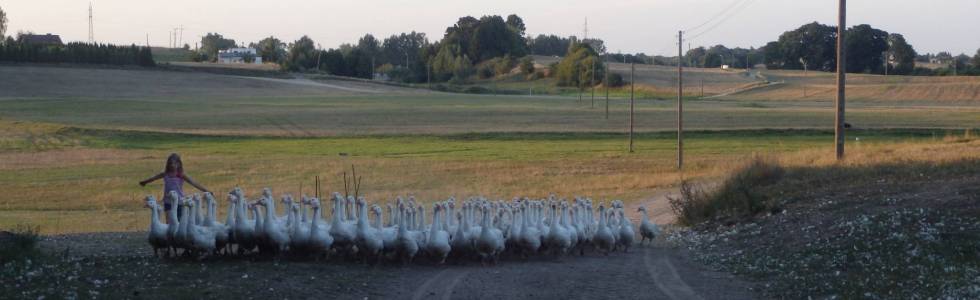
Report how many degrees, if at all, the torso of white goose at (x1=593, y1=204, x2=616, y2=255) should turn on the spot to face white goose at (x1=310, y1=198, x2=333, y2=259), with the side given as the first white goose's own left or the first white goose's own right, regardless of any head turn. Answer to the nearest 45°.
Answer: approximately 45° to the first white goose's own right

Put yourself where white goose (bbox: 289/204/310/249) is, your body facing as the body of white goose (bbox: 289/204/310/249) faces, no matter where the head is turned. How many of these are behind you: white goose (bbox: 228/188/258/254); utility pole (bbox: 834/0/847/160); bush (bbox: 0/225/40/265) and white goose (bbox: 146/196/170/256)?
1

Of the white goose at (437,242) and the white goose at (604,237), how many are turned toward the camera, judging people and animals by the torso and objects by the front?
2

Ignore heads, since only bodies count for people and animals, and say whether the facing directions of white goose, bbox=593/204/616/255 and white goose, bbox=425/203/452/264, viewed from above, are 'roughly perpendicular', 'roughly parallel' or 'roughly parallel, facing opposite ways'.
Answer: roughly parallel

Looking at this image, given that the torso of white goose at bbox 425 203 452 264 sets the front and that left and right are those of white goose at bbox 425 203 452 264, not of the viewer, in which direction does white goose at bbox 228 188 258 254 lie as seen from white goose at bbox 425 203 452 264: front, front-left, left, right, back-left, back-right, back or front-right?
right

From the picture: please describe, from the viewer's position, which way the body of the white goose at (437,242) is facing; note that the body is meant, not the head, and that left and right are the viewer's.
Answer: facing the viewer

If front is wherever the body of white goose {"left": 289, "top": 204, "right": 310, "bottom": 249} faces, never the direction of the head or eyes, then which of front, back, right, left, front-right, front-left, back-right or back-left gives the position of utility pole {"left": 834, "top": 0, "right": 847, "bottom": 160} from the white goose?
back
